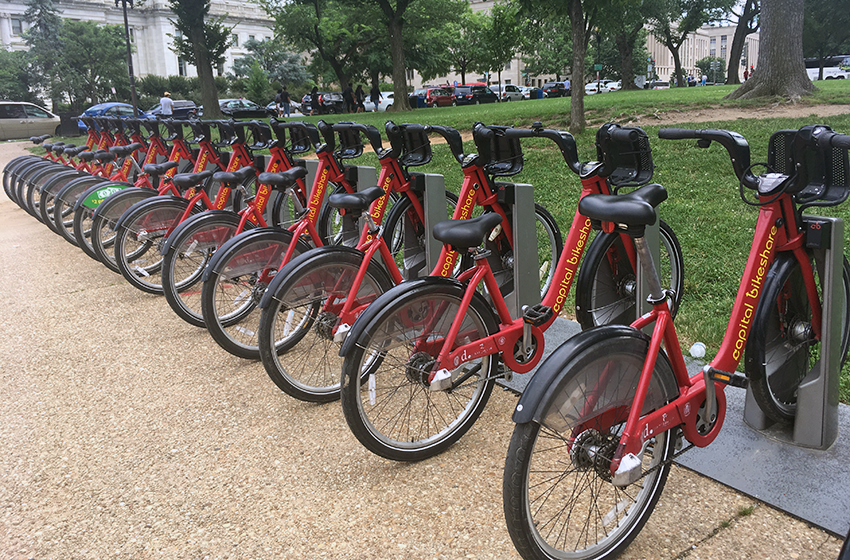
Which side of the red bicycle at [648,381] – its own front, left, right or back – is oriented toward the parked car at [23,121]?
left

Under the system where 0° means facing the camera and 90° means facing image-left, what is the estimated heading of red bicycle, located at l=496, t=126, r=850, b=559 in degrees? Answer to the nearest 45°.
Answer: approximately 225°

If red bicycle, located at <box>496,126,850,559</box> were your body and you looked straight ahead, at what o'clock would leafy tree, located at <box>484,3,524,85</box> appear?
The leafy tree is roughly at 10 o'clock from the red bicycle.
